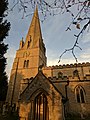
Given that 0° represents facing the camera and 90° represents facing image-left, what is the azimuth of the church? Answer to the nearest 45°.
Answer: approximately 0°
